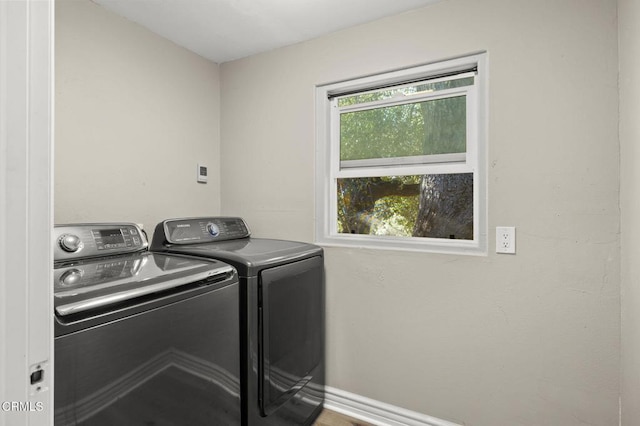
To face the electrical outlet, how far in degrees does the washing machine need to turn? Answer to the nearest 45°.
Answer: approximately 45° to its left

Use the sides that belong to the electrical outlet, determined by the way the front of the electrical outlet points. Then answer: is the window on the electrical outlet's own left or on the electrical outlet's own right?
on the electrical outlet's own right

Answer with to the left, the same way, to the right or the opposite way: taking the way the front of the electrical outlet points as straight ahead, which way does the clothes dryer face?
to the left

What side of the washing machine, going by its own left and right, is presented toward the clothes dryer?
left

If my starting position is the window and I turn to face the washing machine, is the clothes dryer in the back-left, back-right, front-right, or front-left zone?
front-right

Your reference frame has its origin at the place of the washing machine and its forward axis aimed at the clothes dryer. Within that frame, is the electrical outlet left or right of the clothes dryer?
right

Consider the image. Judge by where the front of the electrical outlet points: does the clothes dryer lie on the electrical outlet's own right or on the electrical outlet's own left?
on the electrical outlet's own right

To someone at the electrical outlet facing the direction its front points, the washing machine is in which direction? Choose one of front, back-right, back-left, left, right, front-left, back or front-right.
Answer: front-right

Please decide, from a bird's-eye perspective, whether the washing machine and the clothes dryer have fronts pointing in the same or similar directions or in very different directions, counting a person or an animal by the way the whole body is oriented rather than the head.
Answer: same or similar directions

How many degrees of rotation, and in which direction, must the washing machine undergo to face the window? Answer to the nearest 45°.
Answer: approximately 45° to its left

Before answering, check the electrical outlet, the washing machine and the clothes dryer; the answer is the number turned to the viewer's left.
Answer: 0

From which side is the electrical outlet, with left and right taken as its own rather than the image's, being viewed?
front

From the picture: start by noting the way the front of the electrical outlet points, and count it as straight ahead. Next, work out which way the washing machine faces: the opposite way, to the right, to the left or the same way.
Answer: to the left

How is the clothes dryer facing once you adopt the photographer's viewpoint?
facing the viewer and to the right of the viewer

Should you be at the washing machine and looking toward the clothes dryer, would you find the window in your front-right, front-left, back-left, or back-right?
front-right

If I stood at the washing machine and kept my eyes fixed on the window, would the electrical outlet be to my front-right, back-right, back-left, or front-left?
front-right

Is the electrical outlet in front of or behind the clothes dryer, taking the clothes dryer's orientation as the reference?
in front
